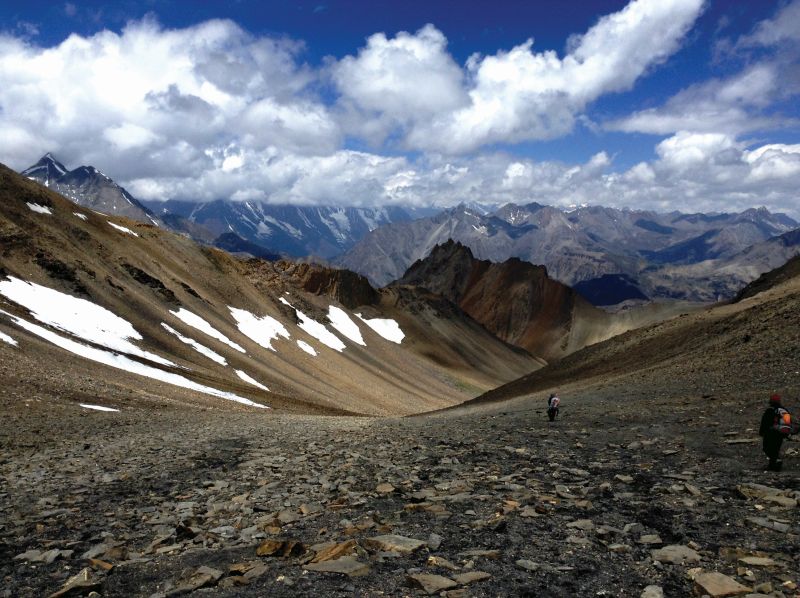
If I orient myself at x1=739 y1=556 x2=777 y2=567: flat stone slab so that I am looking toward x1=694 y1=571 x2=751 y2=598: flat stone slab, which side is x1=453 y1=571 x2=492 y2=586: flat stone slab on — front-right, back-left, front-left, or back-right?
front-right

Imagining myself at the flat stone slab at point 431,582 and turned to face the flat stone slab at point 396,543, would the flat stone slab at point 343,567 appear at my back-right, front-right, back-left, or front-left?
front-left

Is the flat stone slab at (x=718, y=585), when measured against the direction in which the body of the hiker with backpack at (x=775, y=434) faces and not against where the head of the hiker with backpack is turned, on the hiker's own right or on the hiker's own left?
on the hiker's own left

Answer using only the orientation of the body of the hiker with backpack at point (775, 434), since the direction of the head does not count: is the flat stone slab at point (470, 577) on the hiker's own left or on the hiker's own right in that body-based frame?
on the hiker's own left

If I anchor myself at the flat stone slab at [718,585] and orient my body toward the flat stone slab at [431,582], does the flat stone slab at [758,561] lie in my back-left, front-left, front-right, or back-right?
back-right

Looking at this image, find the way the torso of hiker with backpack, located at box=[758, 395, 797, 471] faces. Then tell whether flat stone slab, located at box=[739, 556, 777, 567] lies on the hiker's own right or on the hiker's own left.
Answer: on the hiker's own left

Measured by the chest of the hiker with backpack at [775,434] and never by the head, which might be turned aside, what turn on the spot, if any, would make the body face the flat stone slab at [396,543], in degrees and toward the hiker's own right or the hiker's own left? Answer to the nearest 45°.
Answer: approximately 90° to the hiker's own left

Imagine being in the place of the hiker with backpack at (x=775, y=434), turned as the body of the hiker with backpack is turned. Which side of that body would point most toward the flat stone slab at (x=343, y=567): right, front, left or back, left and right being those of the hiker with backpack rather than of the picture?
left

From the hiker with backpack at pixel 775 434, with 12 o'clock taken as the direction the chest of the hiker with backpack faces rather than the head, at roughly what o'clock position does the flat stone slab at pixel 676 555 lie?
The flat stone slab is roughly at 8 o'clock from the hiker with backpack.

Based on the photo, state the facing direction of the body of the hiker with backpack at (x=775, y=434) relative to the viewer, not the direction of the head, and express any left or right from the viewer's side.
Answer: facing away from the viewer and to the left of the viewer
